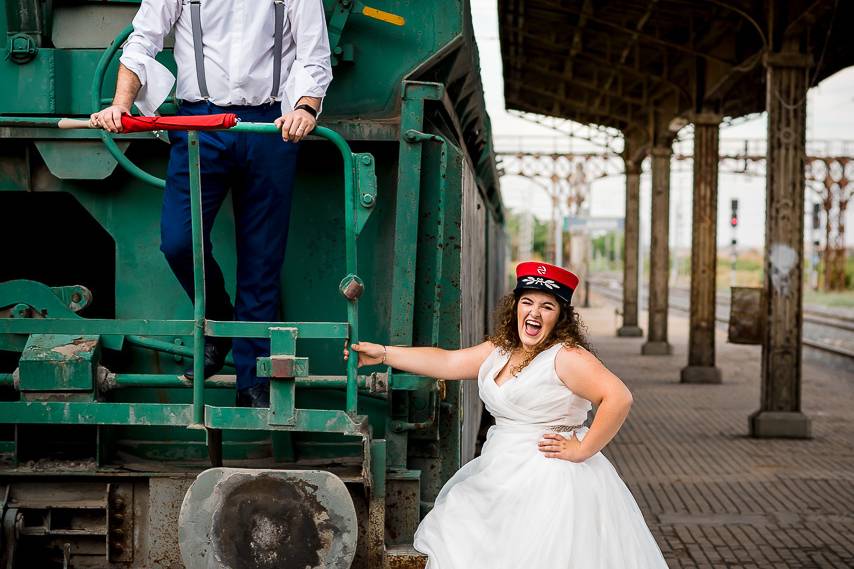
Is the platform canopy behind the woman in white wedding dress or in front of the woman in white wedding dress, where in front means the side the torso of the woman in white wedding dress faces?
behind

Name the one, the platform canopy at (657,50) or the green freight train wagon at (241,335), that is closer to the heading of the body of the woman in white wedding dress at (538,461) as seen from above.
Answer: the green freight train wagon

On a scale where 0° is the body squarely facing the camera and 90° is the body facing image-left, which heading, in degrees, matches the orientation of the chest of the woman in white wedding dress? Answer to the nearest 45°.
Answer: approximately 45°
